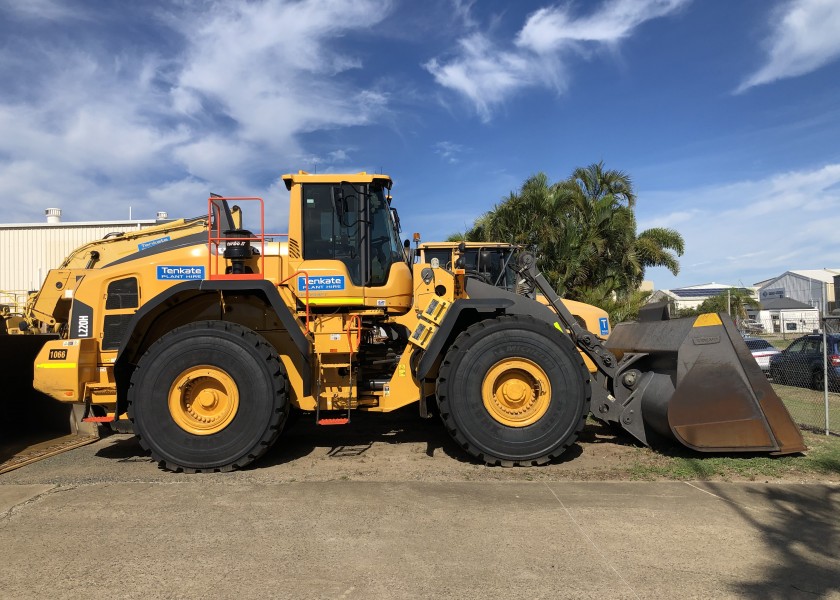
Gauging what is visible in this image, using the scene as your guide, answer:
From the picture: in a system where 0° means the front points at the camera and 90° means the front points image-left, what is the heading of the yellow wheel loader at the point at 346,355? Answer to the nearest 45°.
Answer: approximately 270°

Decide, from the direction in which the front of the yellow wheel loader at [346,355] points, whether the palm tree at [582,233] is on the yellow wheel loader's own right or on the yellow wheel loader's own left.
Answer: on the yellow wheel loader's own left

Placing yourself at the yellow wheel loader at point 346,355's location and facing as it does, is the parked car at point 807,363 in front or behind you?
in front

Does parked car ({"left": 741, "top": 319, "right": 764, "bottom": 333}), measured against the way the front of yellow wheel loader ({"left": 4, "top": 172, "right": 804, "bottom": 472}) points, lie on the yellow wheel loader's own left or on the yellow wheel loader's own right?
on the yellow wheel loader's own left

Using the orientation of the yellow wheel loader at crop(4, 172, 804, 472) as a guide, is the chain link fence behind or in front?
in front
